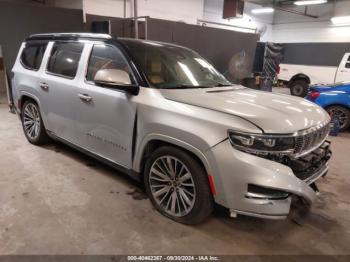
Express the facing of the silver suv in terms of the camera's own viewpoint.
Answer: facing the viewer and to the right of the viewer

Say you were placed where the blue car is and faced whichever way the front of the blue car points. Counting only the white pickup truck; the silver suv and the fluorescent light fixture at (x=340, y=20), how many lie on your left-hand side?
2

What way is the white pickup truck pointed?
to the viewer's right

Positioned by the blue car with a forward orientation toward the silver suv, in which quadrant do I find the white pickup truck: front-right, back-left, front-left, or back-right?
back-right

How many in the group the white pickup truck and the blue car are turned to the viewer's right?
2

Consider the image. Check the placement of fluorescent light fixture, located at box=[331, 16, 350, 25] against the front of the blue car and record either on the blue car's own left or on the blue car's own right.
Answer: on the blue car's own left

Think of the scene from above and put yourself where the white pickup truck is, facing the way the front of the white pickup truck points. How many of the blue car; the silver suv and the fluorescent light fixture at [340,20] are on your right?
2

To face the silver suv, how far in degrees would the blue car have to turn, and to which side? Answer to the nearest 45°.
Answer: approximately 90° to its right

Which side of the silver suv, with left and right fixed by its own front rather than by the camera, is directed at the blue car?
left

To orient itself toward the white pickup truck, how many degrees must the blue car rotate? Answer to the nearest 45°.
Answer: approximately 90° to its left

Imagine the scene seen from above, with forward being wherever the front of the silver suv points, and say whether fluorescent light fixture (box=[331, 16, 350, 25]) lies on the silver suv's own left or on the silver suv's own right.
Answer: on the silver suv's own left
